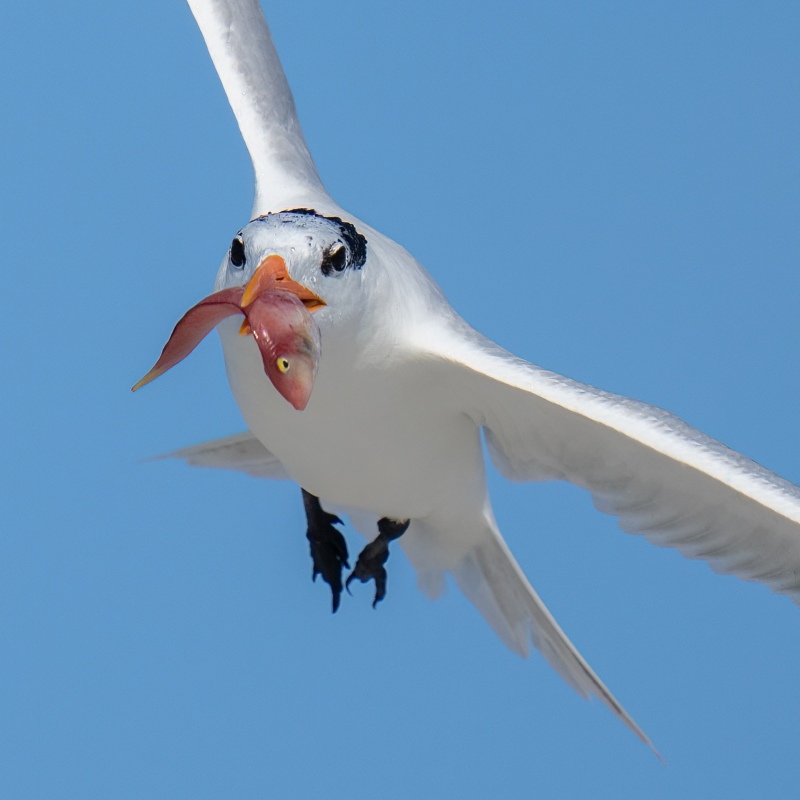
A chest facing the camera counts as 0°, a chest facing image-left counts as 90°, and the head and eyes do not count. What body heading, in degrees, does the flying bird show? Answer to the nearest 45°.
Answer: approximately 45°
